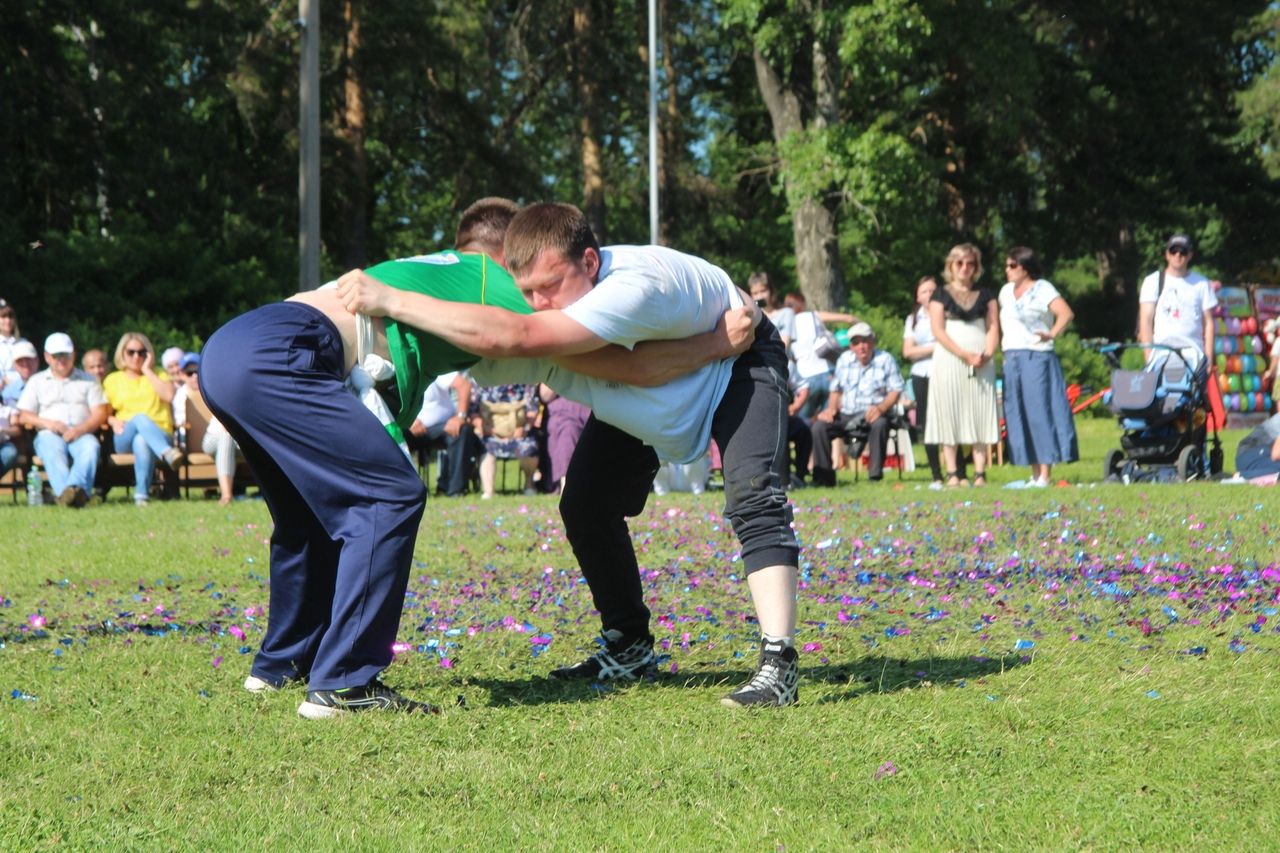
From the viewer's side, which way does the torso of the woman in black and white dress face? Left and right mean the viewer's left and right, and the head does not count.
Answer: facing the viewer

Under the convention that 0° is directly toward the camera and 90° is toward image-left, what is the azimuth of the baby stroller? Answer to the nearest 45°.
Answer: approximately 45°

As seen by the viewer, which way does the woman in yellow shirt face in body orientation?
toward the camera

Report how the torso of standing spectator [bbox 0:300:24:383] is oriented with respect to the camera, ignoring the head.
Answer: toward the camera

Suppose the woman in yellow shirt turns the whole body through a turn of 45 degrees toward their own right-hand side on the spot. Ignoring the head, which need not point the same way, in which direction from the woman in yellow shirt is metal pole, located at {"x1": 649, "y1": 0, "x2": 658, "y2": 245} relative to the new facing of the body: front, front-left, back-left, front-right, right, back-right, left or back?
back

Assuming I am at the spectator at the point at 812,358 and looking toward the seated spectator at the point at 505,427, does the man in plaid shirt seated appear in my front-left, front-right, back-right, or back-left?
back-left

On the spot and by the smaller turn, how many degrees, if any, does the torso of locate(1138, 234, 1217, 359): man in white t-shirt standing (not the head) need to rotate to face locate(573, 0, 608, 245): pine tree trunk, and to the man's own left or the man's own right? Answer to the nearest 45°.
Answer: approximately 135° to the man's own right

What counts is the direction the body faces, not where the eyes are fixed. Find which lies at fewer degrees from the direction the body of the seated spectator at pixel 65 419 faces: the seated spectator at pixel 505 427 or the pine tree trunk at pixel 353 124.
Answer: the seated spectator
